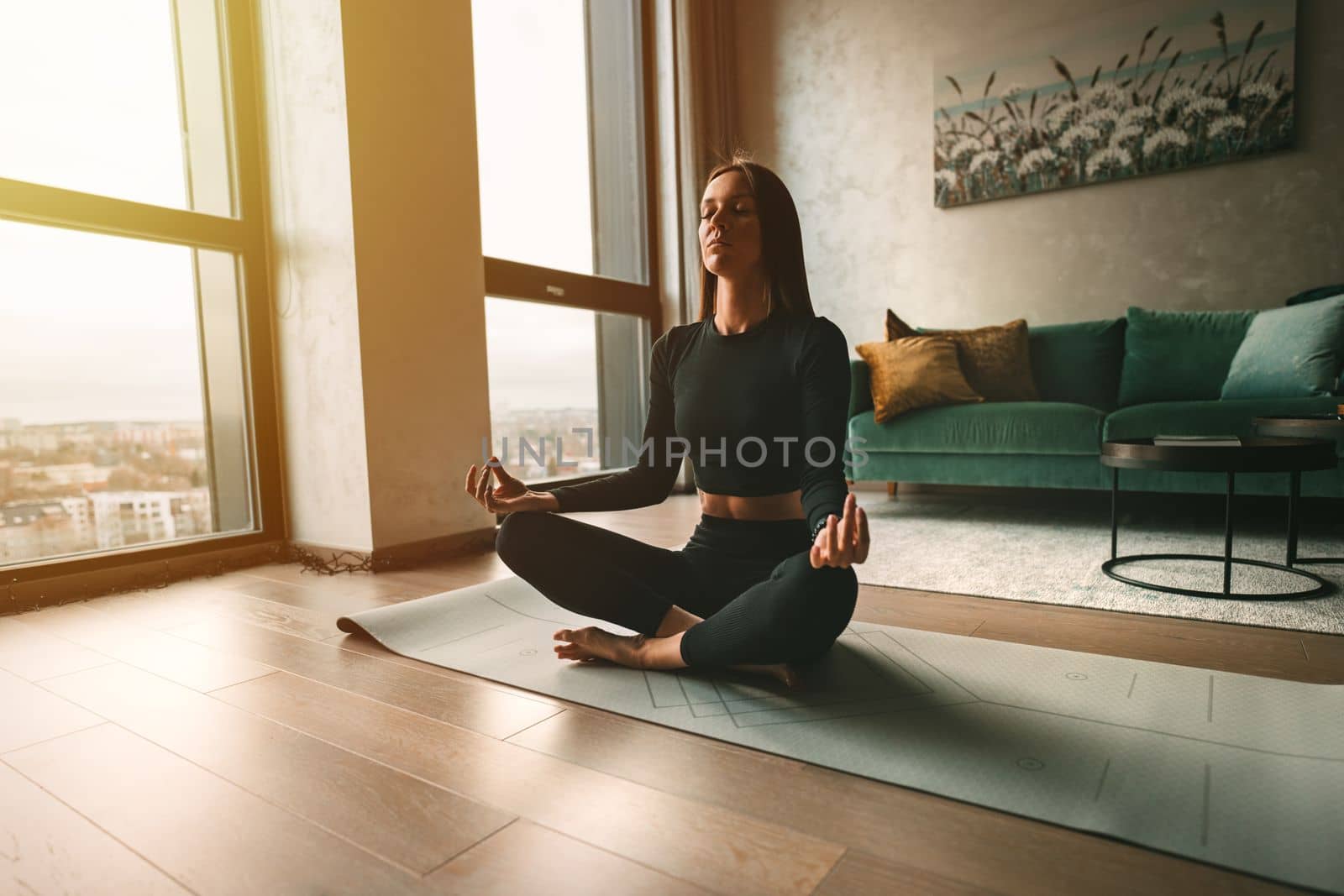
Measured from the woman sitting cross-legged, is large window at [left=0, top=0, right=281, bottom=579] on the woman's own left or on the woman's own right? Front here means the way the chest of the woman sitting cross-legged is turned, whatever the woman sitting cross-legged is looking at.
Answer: on the woman's own right

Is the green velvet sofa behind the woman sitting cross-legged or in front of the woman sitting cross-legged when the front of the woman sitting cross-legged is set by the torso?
behind

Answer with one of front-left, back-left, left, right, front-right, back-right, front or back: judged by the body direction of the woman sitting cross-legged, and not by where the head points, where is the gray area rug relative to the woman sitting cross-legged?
back

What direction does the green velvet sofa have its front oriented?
toward the camera

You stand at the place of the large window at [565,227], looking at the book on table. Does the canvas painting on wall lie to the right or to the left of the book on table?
left

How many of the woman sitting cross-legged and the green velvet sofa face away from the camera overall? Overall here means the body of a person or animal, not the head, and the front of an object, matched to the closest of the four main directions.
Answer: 0

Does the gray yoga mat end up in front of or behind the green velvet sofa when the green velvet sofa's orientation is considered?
in front

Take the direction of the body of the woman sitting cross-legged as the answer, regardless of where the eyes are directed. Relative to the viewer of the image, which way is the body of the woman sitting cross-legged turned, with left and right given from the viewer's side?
facing the viewer and to the left of the viewer

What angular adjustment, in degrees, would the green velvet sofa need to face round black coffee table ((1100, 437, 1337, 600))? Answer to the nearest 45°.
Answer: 0° — it already faces it

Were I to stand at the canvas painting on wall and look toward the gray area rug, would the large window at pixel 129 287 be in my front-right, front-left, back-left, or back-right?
front-right

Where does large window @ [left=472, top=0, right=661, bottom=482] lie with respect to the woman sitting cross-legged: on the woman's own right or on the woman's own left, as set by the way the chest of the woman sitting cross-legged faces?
on the woman's own right

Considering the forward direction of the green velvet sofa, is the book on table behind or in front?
in front

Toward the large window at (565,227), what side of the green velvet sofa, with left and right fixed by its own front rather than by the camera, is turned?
right
